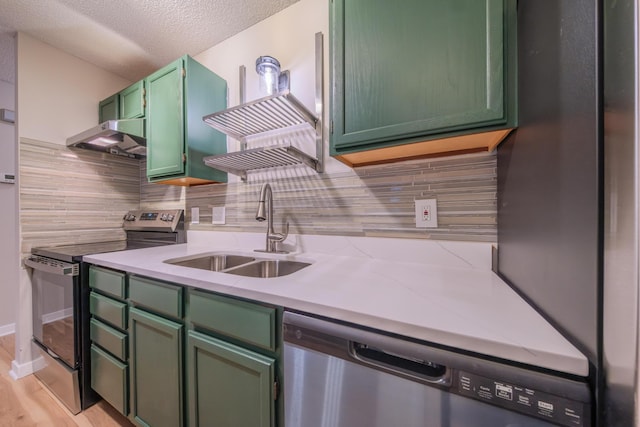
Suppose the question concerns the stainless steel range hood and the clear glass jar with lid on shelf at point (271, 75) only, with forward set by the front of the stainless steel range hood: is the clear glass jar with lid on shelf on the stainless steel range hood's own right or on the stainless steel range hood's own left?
on the stainless steel range hood's own left

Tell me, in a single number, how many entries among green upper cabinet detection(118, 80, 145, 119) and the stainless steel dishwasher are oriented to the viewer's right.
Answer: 0

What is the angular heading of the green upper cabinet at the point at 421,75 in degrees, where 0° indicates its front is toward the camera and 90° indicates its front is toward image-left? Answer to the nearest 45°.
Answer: approximately 45°

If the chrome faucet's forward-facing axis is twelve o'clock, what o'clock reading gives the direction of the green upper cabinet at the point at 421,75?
The green upper cabinet is roughly at 9 o'clock from the chrome faucet.

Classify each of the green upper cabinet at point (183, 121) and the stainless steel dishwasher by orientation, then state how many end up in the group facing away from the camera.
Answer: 0

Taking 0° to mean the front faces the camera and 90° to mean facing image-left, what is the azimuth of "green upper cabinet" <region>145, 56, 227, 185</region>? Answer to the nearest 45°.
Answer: approximately 45°

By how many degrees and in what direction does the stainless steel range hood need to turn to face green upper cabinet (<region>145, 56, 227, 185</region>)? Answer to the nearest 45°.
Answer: approximately 90° to its left

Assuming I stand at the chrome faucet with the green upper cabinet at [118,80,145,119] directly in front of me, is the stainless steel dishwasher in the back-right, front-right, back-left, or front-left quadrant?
back-left
